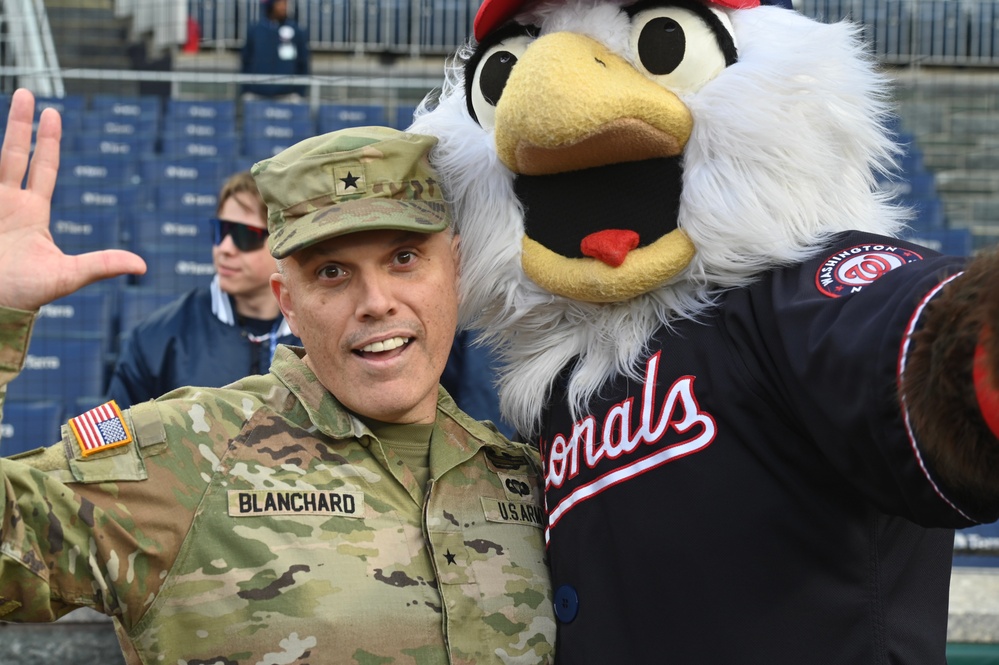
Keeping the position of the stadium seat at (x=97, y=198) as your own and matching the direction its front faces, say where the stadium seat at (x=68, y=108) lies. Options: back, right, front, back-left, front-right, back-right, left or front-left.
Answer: back

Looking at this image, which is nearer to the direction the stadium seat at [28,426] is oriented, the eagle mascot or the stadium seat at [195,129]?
the eagle mascot

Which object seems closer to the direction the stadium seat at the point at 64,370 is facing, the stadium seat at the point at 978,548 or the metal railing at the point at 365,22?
the stadium seat

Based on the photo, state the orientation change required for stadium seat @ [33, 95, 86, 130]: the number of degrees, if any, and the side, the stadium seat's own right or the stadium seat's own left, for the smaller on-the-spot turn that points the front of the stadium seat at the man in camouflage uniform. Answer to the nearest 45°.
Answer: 0° — it already faces them

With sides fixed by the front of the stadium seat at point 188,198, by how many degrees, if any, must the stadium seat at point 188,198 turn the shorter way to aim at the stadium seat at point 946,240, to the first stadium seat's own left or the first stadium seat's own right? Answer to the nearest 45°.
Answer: approximately 90° to the first stadium seat's own left

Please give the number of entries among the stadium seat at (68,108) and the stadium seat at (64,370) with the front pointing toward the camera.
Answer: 2
